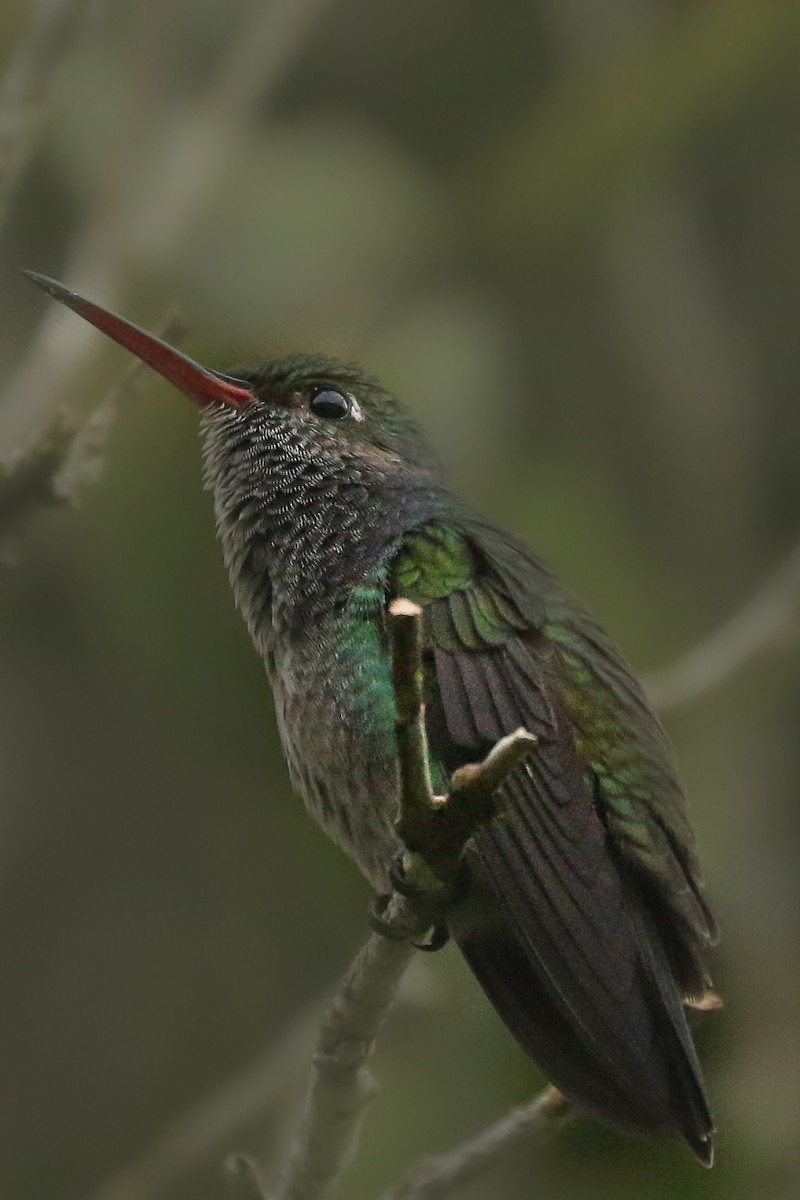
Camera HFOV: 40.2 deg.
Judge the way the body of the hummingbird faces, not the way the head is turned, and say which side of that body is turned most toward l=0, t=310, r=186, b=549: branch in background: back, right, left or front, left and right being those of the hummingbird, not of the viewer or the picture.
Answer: right

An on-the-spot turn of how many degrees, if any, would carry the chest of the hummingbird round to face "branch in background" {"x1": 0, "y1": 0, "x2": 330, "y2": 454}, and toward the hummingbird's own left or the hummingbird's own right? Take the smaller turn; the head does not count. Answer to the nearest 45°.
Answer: approximately 45° to the hummingbird's own right

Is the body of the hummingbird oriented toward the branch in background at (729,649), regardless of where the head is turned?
no

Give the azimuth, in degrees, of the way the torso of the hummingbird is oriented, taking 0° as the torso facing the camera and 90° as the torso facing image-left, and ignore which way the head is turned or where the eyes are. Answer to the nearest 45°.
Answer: approximately 90°

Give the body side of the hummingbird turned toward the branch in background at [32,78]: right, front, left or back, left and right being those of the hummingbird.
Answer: right
